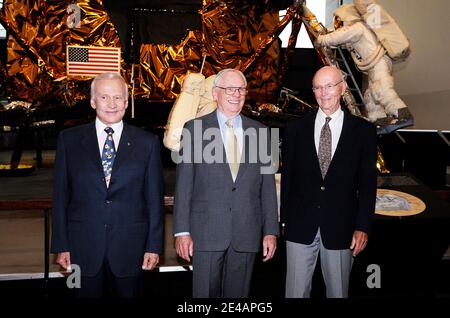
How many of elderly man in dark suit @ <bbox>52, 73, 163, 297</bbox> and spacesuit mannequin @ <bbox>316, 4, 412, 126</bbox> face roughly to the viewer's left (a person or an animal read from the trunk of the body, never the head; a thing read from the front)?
1

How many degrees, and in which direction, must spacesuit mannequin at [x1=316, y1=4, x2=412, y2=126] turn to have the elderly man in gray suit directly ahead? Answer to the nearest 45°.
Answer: approximately 90° to its left

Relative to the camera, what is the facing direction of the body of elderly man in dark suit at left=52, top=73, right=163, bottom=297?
toward the camera

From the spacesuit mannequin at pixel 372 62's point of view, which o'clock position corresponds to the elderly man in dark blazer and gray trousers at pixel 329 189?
The elderly man in dark blazer and gray trousers is roughly at 9 o'clock from the spacesuit mannequin.

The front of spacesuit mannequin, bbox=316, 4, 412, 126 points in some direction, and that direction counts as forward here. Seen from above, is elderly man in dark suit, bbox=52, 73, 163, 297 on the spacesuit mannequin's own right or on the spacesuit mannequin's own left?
on the spacesuit mannequin's own left

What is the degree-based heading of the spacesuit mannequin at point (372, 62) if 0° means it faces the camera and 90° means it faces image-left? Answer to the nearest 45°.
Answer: approximately 90°

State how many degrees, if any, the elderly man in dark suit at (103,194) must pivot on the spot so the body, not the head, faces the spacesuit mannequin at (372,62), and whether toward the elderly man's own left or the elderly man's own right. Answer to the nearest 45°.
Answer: approximately 135° to the elderly man's own left
